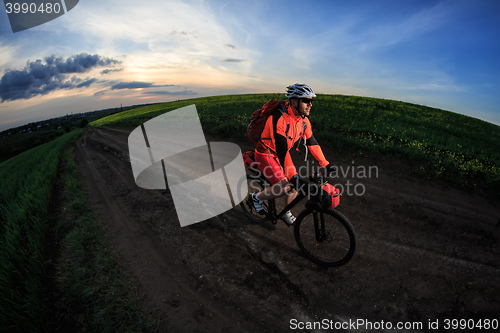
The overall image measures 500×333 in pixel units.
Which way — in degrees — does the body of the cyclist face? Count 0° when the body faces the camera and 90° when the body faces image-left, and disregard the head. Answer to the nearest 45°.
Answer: approximately 315°

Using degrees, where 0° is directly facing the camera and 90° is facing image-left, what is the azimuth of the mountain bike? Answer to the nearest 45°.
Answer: approximately 315°
